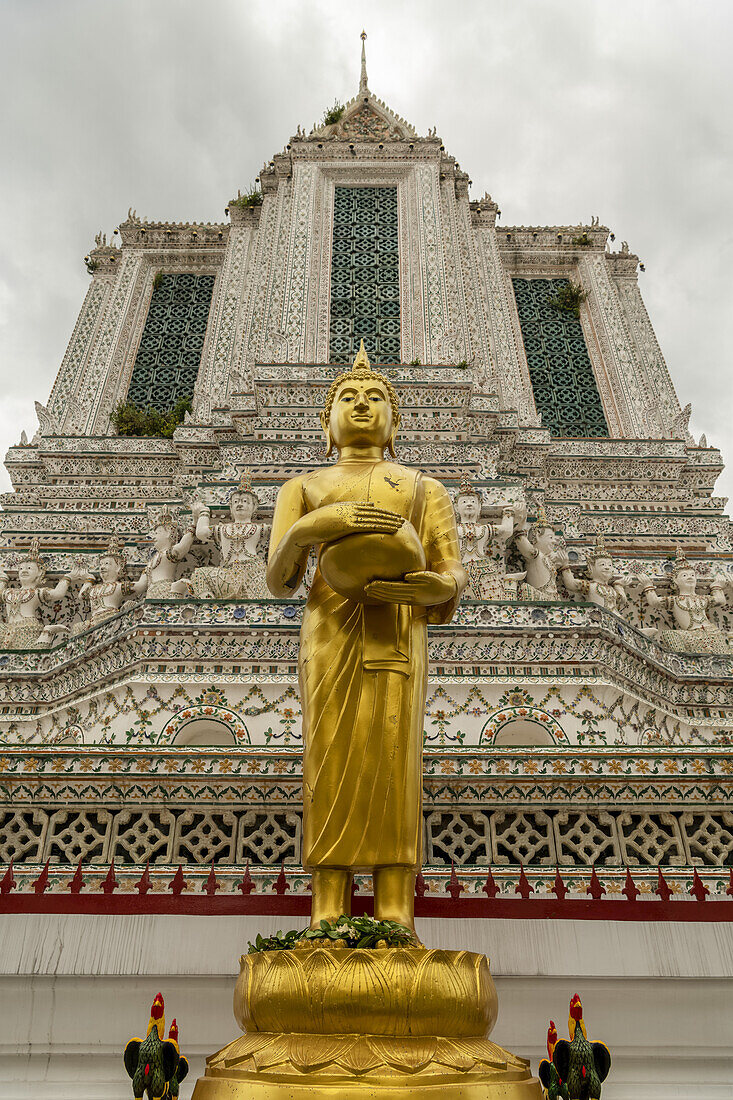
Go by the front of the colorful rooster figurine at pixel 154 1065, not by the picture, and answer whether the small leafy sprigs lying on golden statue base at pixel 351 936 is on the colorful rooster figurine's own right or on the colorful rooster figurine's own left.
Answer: on the colorful rooster figurine's own left

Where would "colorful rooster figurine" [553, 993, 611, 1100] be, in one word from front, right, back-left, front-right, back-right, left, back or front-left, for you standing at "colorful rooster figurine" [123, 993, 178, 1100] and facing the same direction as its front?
left

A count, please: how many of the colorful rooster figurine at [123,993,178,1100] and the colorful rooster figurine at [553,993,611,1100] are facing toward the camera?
2

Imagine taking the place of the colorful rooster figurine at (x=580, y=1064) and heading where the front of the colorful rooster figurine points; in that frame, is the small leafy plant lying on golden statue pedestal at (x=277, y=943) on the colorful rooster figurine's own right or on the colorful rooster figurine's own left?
on the colorful rooster figurine's own right

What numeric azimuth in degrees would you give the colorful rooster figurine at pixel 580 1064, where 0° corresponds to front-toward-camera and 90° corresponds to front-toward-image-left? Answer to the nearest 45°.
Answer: approximately 0°

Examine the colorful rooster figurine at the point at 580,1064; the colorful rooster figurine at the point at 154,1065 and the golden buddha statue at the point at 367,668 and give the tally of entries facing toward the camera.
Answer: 3
